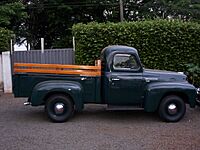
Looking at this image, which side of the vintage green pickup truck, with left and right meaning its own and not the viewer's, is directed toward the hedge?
left

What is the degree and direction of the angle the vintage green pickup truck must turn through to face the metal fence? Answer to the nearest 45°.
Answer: approximately 90° to its left

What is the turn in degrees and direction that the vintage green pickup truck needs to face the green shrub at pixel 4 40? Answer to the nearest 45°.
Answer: approximately 135° to its left

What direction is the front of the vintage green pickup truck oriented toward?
to the viewer's right

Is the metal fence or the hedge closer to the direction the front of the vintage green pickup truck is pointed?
the hedge

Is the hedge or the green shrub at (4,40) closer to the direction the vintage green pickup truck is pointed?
the hedge
